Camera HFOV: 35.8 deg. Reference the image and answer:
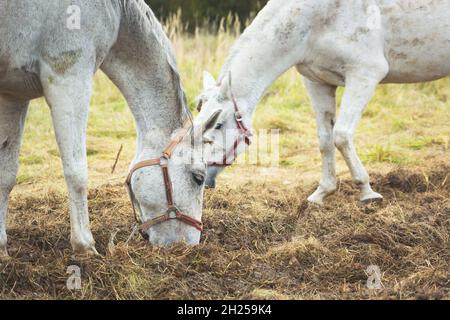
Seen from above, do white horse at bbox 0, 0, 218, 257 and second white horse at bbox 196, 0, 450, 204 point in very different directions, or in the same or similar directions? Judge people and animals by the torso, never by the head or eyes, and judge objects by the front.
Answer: very different directions

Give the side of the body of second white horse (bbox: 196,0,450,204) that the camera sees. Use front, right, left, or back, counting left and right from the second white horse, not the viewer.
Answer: left

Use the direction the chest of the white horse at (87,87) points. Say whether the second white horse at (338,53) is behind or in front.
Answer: in front

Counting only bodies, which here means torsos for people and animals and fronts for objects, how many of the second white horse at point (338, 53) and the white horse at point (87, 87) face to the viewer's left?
1

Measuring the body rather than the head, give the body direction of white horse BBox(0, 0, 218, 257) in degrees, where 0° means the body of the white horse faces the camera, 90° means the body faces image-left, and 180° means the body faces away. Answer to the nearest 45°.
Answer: approximately 270°
